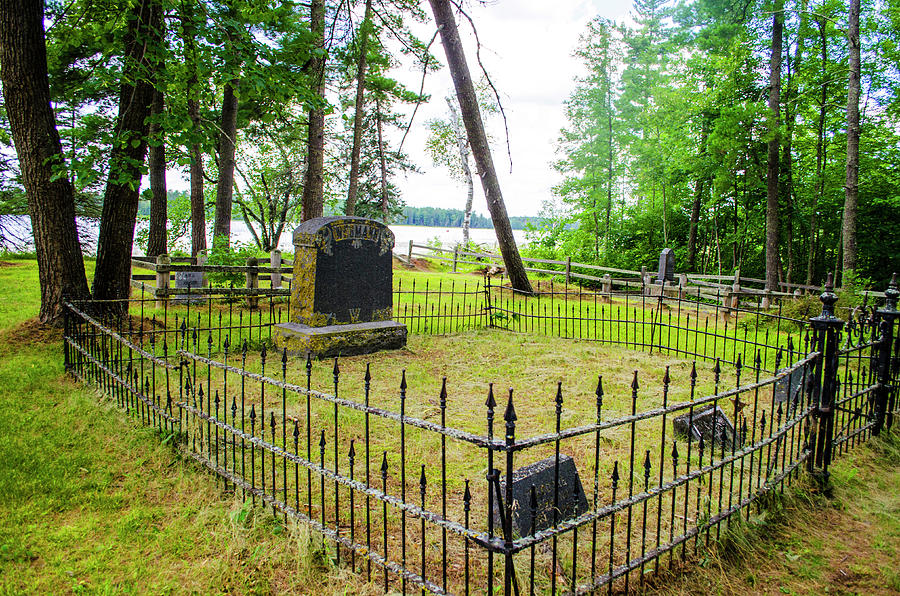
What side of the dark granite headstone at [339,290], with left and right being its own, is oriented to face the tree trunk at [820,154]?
left

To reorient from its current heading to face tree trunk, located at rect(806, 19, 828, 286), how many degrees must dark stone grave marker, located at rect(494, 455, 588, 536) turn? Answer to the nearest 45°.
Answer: approximately 90° to its left

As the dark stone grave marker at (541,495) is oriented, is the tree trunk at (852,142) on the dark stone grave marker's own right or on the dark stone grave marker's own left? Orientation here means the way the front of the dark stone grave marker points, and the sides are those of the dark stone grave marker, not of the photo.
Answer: on the dark stone grave marker's own left

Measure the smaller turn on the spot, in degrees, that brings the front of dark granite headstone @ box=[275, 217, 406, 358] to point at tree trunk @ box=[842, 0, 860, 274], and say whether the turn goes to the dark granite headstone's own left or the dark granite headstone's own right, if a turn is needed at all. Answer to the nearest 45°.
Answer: approximately 45° to the dark granite headstone's own left

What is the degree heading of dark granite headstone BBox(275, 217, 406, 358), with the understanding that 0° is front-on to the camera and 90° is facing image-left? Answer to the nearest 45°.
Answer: approximately 315°

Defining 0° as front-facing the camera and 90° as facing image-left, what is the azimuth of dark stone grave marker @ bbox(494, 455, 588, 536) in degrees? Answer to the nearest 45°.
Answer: approximately 315°

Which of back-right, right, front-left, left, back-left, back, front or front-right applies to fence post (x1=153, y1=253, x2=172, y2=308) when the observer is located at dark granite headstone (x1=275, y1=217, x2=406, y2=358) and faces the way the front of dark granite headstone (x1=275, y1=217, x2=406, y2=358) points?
back

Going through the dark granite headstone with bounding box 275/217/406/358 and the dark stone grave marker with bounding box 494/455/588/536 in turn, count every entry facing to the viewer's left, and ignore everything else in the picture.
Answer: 0

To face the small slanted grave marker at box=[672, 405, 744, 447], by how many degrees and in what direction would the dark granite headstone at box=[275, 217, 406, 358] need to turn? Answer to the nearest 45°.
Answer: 0° — it already faces it

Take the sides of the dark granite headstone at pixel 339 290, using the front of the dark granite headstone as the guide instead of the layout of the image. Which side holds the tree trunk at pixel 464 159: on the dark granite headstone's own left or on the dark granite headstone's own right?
on the dark granite headstone's own left
